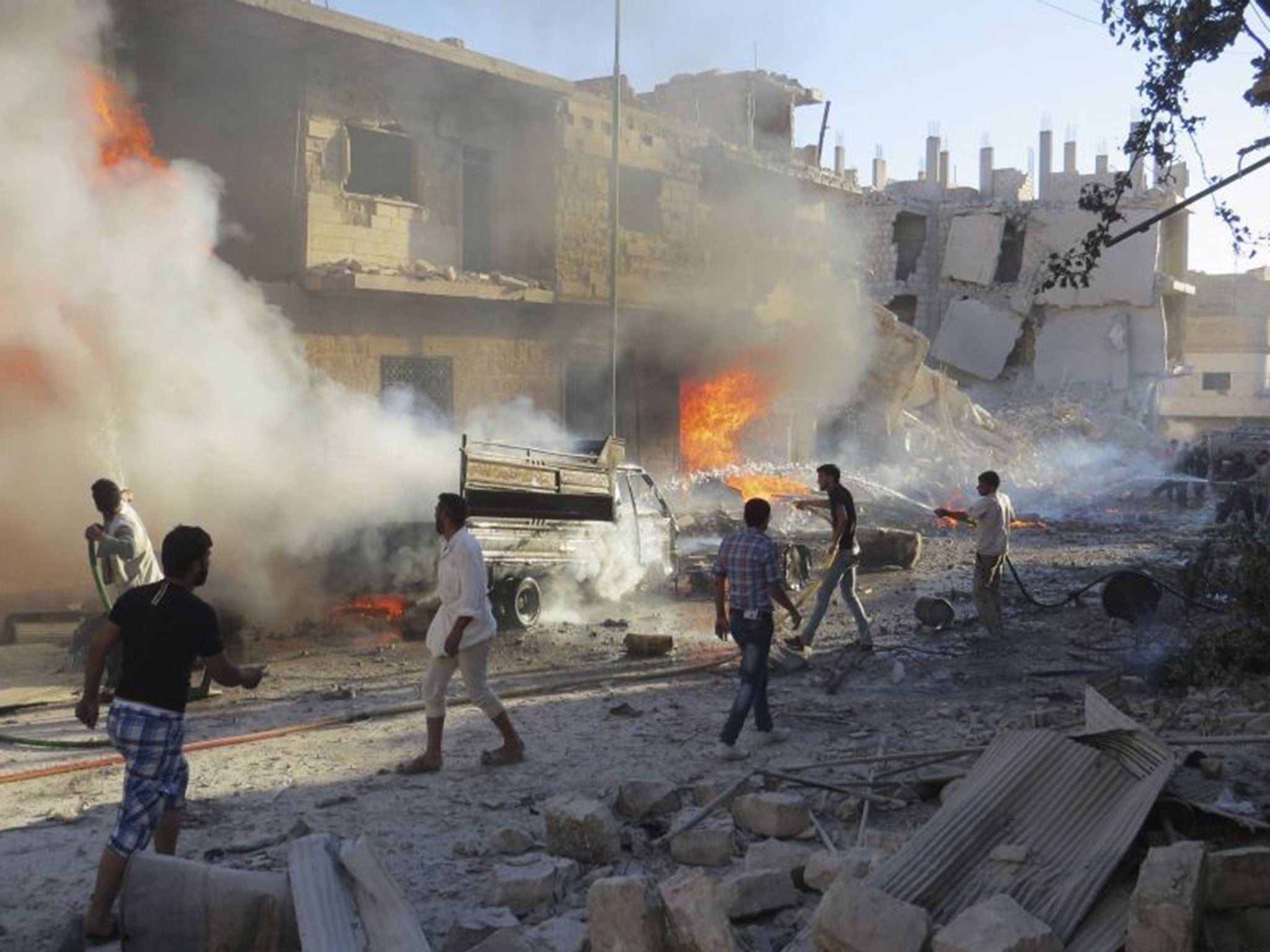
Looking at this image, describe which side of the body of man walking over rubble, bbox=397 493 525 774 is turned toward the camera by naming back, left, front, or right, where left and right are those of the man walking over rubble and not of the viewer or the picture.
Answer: left

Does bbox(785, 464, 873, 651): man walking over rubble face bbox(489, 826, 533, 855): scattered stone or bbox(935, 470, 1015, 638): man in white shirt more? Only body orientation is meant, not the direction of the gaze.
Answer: the scattered stone

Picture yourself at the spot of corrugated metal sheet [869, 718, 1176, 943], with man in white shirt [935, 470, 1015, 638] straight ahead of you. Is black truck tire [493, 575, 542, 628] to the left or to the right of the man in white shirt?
left

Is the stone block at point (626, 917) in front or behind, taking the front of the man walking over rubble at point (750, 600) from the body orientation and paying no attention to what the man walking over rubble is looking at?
behind

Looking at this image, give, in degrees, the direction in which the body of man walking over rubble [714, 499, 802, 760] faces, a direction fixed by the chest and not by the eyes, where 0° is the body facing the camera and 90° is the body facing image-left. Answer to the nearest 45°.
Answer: approximately 225°

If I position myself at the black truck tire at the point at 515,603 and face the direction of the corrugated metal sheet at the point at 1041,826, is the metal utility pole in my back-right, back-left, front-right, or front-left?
back-left

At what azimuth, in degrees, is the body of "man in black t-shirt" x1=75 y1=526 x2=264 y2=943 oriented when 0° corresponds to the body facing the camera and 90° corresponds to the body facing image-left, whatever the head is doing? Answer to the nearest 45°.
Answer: approximately 225°

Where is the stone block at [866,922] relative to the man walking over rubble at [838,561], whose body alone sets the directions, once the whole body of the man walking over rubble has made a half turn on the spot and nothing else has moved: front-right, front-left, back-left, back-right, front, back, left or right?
right
